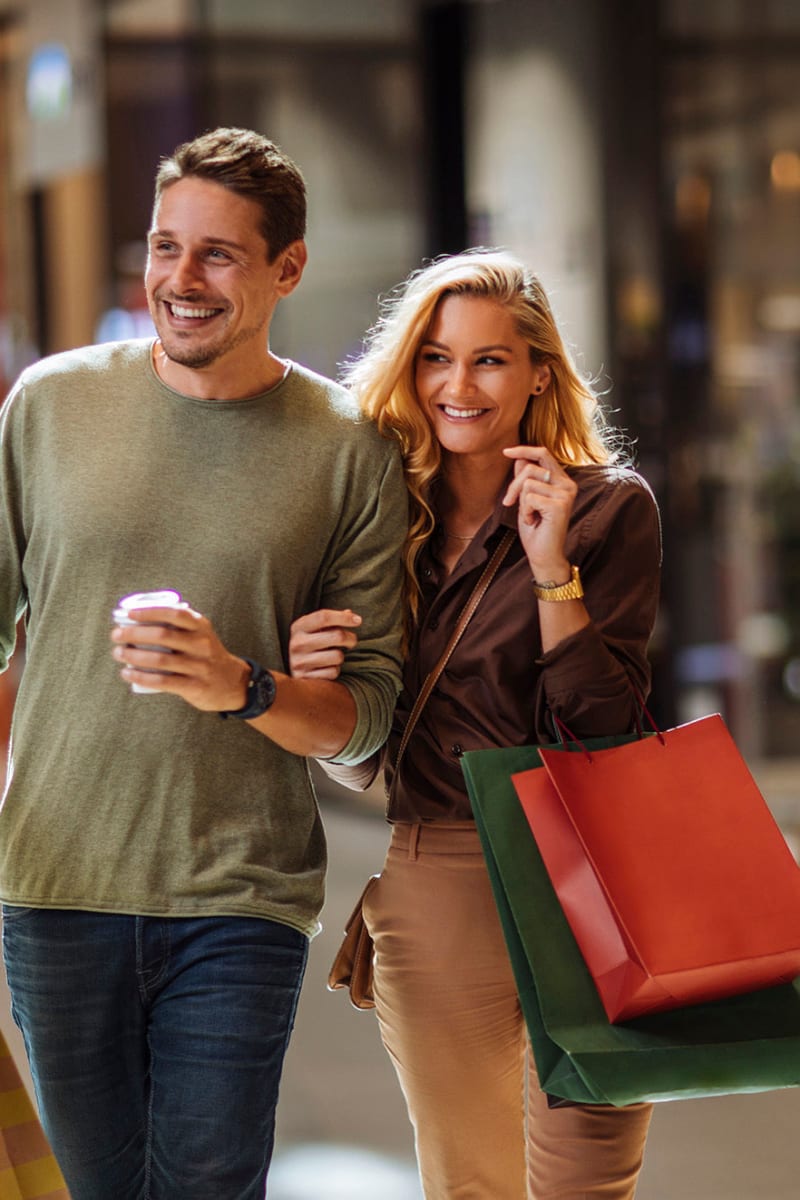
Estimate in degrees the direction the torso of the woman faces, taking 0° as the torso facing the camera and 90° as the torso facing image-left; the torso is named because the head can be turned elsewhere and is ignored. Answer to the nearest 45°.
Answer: approximately 45°

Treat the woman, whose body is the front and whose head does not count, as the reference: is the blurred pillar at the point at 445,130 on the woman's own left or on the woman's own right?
on the woman's own right

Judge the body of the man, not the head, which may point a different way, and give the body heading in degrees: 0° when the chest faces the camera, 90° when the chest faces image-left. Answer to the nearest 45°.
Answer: approximately 0°

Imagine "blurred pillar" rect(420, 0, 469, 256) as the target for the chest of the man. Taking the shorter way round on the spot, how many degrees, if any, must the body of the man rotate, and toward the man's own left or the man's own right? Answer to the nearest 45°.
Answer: approximately 180°

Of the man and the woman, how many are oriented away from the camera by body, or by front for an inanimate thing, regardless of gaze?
0
